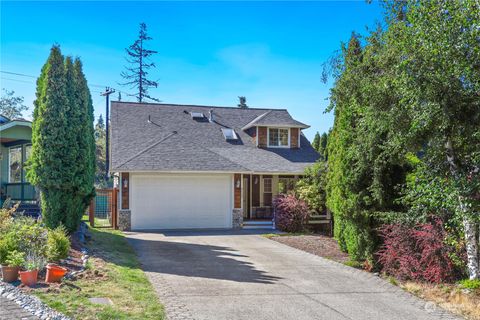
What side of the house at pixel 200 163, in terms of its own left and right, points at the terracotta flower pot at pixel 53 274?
front

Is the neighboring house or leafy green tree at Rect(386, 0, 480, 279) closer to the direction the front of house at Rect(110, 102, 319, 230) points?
the leafy green tree

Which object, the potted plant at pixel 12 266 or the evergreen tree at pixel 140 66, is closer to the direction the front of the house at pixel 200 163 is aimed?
the potted plant

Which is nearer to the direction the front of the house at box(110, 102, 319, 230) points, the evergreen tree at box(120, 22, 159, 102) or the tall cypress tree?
the tall cypress tree

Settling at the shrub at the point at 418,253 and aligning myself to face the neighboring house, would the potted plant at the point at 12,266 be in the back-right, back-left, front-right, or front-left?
front-left

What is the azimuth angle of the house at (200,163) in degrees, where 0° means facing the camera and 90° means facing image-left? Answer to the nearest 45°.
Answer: approximately 0°

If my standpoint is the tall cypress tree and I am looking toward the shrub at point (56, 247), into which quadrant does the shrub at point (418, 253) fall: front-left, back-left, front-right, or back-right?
front-left

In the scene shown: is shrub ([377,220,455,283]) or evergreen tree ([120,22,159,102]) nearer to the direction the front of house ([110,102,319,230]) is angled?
the shrub

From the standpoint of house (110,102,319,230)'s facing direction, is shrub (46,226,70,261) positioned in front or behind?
in front

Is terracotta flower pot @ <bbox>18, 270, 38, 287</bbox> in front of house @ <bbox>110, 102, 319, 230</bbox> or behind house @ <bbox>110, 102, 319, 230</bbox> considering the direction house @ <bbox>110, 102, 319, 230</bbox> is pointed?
in front

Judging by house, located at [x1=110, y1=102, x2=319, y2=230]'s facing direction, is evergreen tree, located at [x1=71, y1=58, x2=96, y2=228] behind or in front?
in front

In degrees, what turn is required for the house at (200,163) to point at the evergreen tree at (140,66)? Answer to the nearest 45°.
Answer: approximately 180°

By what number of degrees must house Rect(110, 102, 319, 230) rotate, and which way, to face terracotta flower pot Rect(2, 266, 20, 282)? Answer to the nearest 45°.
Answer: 0° — it already faces it

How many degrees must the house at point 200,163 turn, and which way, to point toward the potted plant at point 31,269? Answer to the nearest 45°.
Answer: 0° — it already faces it
